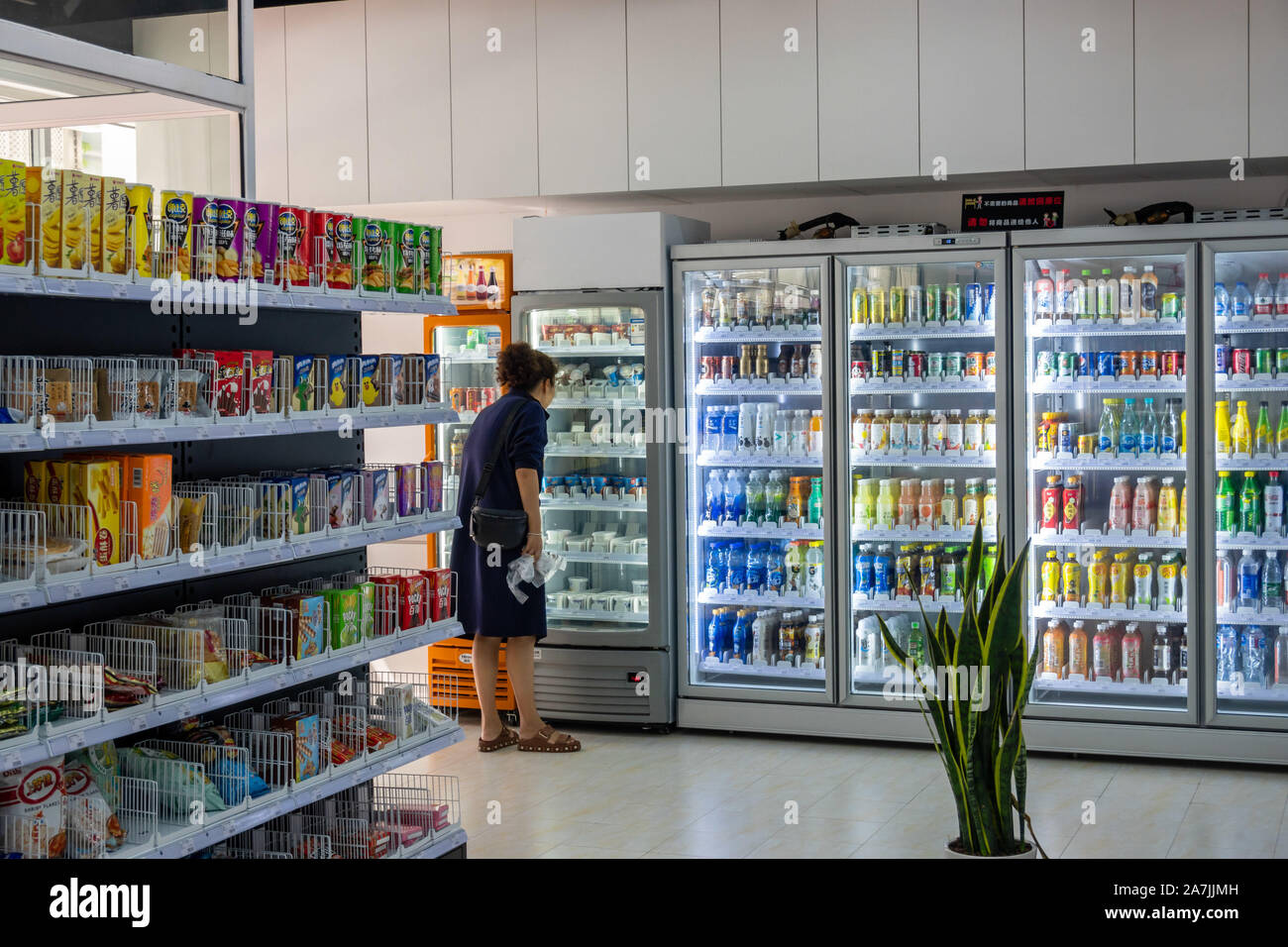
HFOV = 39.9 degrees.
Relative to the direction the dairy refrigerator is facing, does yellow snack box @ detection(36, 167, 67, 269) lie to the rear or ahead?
ahead

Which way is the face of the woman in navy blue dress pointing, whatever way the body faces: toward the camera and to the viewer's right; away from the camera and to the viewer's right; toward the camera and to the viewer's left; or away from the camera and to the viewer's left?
away from the camera and to the viewer's right

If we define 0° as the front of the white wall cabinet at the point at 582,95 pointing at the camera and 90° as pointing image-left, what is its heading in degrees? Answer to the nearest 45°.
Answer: approximately 0°

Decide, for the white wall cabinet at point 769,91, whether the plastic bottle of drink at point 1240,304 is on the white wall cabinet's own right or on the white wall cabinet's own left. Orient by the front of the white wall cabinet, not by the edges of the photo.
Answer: on the white wall cabinet's own left

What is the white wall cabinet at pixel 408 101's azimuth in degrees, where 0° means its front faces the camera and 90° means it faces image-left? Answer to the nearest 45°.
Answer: approximately 0°

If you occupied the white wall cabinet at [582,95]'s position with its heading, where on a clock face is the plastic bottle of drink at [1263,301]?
The plastic bottle of drink is roughly at 10 o'clock from the white wall cabinet.
